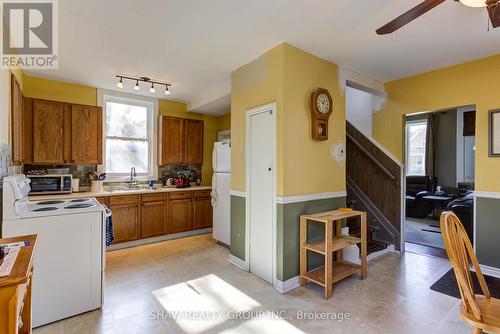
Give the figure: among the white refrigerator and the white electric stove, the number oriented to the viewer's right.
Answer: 1

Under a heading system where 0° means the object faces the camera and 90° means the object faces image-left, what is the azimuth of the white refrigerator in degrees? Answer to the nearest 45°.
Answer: approximately 45°

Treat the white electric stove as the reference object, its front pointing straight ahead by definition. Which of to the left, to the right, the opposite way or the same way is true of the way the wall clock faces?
to the right

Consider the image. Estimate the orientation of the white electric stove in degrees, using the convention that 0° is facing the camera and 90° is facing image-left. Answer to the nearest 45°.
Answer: approximately 270°

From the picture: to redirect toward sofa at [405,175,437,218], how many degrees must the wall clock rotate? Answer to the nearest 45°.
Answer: approximately 90° to its left

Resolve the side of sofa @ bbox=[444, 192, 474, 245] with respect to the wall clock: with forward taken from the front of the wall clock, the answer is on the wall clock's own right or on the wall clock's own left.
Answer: on the wall clock's own left

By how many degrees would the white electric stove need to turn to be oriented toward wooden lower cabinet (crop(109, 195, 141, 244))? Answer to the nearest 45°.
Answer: approximately 45° to its left
